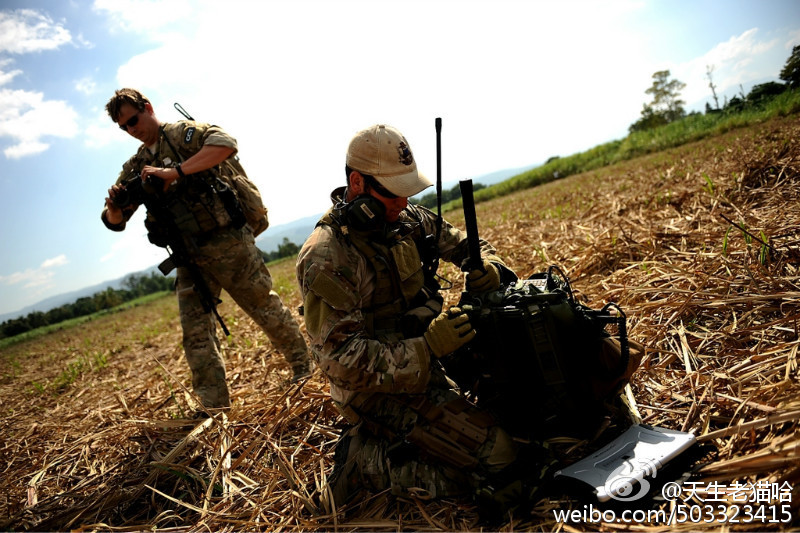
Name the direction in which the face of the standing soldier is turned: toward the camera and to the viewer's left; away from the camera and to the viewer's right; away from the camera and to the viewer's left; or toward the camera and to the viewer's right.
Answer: toward the camera and to the viewer's left

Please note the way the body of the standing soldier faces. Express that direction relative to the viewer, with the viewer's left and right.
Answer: facing the viewer and to the left of the viewer

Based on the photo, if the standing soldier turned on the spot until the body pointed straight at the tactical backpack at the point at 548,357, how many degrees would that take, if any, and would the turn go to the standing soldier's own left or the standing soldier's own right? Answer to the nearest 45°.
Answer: approximately 90° to the standing soldier's own left
